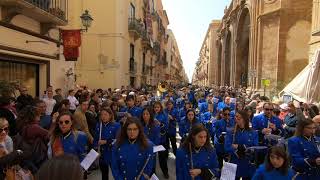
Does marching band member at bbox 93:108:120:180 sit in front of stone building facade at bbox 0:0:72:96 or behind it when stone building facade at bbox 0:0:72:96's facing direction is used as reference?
in front

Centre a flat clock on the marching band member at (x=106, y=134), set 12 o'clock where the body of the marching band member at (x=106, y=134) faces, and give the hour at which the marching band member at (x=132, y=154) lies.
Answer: the marching band member at (x=132, y=154) is roughly at 10 o'clock from the marching band member at (x=106, y=134).

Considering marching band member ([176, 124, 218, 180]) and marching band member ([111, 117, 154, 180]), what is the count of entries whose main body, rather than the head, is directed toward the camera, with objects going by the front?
2

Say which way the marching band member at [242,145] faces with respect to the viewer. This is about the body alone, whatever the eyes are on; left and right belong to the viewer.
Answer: facing the viewer and to the left of the viewer

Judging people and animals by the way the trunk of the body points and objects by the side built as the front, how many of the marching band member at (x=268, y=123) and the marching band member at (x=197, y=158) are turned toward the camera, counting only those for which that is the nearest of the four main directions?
2

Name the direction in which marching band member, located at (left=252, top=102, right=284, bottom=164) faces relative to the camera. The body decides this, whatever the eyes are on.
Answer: toward the camera

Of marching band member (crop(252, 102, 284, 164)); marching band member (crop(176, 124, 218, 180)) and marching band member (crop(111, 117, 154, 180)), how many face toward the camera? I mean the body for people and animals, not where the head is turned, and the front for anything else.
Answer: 3

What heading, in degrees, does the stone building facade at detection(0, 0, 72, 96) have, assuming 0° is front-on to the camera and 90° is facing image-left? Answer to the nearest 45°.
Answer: approximately 315°

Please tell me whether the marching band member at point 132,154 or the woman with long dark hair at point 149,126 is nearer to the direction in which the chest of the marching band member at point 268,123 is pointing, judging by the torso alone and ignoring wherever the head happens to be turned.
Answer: the marching band member

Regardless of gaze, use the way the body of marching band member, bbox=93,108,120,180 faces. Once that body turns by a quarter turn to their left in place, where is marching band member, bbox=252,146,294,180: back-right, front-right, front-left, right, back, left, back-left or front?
front

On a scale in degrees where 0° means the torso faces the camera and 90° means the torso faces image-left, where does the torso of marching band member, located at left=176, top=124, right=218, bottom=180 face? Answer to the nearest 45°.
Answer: approximately 0°
